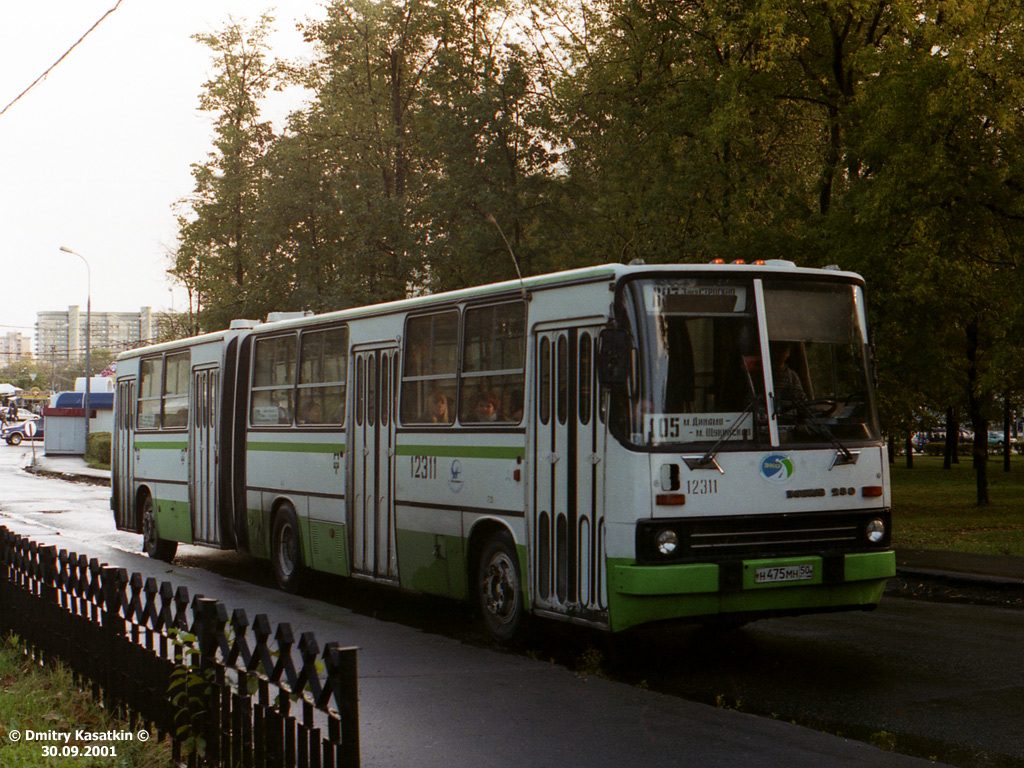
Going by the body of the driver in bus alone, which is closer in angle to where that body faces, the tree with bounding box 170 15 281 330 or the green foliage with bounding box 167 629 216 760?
the green foliage

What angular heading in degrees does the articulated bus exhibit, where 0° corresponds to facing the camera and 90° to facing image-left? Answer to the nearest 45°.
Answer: approximately 315°

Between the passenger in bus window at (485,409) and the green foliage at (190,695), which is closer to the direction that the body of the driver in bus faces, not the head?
the green foliage

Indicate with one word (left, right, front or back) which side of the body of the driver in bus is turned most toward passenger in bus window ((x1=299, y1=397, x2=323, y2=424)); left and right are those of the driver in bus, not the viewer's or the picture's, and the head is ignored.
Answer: back

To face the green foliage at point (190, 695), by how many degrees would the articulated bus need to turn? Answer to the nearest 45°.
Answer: approximately 90° to its right

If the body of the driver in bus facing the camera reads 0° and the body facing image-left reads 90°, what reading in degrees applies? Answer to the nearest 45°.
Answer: approximately 315°

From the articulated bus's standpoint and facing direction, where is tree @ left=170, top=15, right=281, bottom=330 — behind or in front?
behind

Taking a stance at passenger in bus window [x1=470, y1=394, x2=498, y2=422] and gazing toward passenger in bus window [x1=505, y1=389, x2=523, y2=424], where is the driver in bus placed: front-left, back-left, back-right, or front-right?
front-left

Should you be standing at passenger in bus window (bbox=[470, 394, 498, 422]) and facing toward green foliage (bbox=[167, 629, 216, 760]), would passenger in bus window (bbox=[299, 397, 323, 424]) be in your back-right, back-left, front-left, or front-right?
back-right
